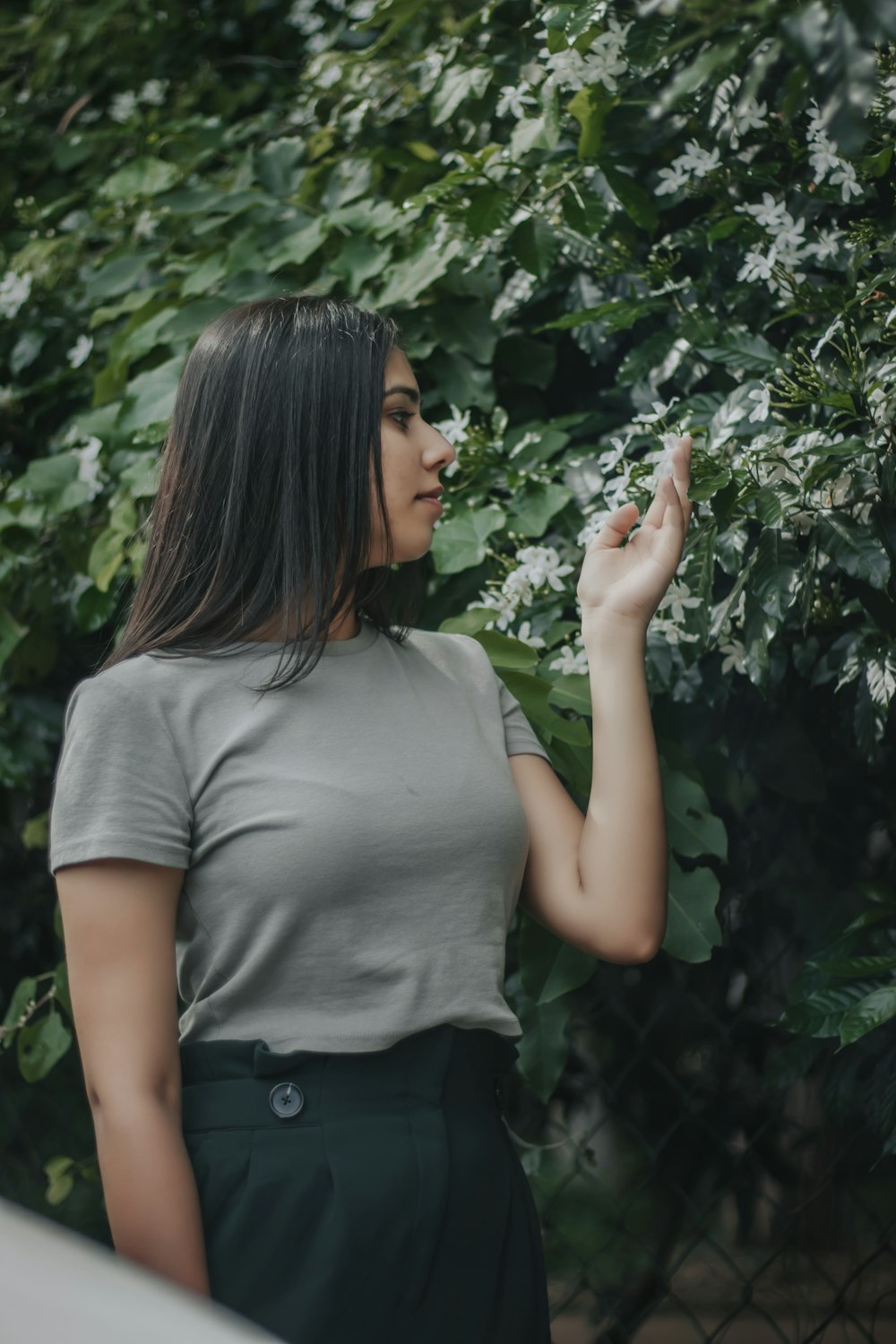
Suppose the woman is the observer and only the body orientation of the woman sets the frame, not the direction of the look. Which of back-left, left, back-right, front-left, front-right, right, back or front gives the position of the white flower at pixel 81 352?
back-left

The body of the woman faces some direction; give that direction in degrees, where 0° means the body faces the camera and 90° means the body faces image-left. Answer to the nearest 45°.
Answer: approximately 315°

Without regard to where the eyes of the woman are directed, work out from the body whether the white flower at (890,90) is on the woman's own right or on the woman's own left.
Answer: on the woman's own left

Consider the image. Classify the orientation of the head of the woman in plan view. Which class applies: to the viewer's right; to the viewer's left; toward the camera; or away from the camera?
to the viewer's right
